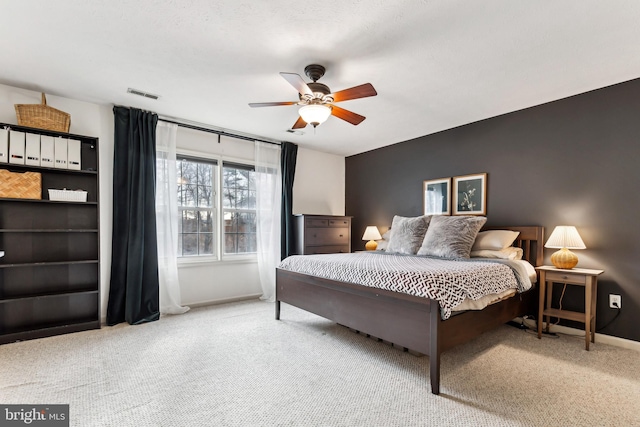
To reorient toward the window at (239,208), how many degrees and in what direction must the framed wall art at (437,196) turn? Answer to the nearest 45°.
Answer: approximately 45° to its right

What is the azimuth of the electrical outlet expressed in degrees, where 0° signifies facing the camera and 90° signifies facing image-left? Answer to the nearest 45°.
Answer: approximately 0°

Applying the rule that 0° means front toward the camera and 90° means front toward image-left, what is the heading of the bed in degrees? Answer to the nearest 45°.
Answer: approximately 45°

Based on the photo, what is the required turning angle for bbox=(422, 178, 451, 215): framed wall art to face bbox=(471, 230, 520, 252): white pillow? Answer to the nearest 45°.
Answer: approximately 90° to its left
